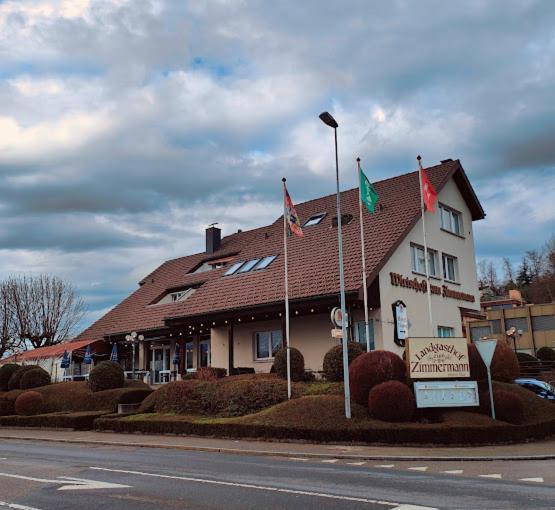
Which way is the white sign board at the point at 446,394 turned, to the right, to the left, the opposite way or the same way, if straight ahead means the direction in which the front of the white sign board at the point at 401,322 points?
the same way

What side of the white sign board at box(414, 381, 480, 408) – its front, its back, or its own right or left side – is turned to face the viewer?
front

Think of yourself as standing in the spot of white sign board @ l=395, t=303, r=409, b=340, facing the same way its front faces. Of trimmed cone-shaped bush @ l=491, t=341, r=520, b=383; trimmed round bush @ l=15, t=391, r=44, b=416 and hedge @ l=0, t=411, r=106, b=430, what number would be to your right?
2

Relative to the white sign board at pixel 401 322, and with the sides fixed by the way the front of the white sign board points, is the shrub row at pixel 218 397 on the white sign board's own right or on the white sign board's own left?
on the white sign board's own right

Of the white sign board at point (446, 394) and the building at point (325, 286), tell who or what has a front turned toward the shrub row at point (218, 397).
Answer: the building

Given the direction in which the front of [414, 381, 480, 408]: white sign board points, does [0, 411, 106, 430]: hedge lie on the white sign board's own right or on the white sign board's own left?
on the white sign board's own right

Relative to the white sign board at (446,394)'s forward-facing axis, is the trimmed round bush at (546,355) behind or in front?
behind

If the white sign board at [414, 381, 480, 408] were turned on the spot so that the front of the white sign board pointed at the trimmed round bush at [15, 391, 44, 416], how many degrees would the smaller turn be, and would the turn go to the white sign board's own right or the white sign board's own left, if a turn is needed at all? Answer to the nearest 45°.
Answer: approximately 90° to the white sign board's own right

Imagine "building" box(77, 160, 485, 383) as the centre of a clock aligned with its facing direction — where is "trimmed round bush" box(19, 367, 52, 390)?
The trimmed round bush is roughly at 2 o'clock from the building.

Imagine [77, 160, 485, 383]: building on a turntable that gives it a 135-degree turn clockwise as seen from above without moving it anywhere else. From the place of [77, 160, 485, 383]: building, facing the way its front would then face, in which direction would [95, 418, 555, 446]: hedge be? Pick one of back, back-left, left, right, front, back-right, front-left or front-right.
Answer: back

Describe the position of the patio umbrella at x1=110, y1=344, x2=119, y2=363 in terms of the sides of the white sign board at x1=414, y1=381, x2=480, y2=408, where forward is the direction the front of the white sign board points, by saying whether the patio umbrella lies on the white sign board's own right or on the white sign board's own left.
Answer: on the white sign board's own right

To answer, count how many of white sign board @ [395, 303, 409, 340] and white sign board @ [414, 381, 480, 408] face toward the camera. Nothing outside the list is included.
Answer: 2

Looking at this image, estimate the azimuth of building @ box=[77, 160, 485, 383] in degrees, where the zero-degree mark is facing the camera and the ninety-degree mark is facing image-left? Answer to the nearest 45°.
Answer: approximately 45°
